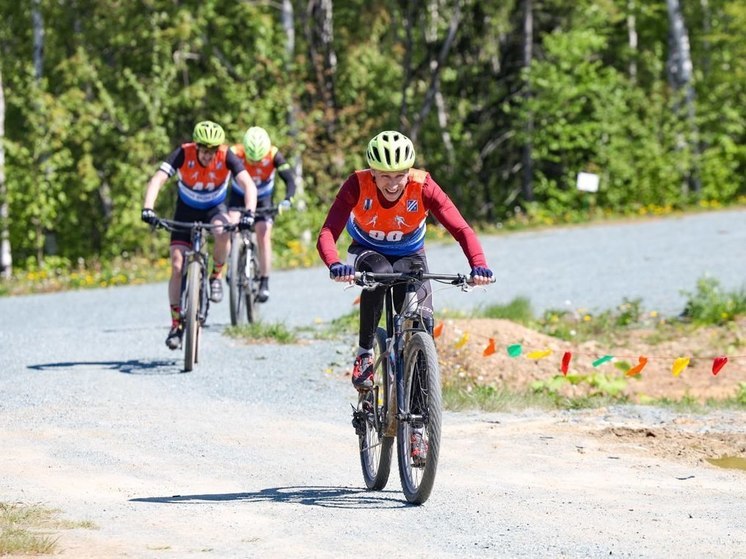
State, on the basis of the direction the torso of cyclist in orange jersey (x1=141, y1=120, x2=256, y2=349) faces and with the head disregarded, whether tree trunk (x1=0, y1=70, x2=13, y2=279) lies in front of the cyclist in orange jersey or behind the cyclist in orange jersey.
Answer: behind

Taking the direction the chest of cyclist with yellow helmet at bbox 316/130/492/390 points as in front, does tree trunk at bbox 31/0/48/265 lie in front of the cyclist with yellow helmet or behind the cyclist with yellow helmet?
behind

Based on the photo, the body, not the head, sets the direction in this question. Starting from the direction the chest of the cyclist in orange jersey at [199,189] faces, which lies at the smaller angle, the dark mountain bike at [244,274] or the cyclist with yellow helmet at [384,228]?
the cyclist with yellow helmet

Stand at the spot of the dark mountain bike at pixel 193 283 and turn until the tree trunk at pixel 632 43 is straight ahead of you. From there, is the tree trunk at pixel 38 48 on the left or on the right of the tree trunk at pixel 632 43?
left

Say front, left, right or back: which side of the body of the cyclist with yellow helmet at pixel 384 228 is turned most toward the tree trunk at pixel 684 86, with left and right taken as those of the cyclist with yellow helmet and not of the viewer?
back

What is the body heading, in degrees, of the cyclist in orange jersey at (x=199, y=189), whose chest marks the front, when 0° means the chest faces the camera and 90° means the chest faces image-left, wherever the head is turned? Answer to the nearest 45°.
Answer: approximately 0°

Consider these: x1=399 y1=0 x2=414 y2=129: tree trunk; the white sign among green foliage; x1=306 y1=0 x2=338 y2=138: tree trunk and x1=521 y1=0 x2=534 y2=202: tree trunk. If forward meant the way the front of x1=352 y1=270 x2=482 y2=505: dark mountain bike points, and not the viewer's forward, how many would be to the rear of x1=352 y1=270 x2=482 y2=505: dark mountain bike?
4

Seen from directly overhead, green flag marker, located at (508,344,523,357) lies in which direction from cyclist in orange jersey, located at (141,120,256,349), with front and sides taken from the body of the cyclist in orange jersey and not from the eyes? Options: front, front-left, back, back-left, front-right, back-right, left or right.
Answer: front-left

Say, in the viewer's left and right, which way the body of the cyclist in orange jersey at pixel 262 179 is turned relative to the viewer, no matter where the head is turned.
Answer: facing the viewer

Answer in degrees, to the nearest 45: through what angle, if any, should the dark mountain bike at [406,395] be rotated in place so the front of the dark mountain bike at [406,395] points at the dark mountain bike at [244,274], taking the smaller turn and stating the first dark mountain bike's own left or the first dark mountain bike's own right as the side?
approximately 180°

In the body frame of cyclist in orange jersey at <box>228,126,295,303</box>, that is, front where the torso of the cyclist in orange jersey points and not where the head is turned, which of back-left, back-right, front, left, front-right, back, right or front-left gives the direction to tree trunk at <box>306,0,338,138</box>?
back

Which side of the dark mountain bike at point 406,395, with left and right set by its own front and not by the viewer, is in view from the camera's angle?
front

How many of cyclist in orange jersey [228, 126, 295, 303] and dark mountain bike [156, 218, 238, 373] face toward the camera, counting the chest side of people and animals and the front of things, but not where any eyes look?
2

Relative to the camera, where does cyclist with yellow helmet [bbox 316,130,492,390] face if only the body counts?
toward the camera

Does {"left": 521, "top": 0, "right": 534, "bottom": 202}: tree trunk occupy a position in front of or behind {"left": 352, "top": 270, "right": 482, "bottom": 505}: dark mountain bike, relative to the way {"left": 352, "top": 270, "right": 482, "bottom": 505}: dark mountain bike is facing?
behind
